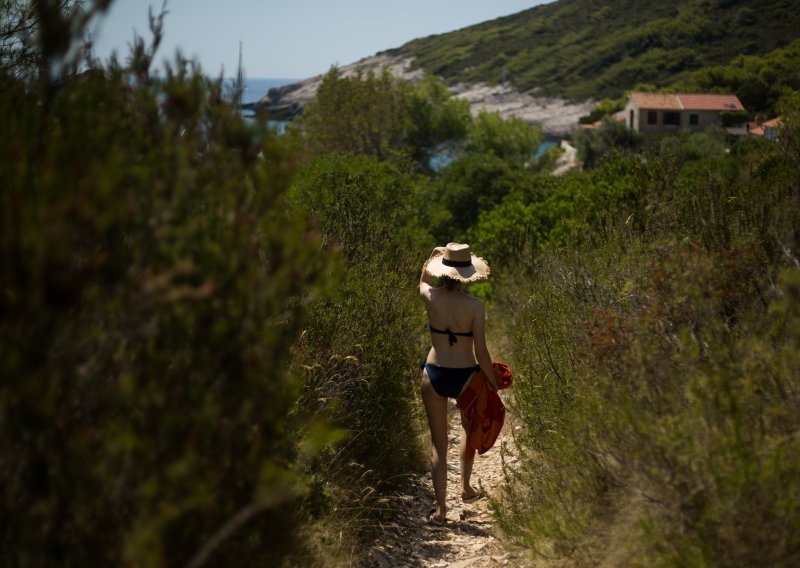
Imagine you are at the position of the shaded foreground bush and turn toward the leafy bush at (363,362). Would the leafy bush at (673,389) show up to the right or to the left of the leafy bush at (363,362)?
right

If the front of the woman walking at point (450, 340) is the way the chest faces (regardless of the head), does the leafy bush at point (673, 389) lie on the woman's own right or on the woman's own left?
on the woman's own right

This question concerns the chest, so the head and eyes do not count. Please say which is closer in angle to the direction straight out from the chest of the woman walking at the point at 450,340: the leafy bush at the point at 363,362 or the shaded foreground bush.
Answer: the leafy bush

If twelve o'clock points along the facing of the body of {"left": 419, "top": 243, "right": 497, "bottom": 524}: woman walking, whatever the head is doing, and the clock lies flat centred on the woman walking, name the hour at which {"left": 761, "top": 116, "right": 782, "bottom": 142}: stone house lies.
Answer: The stone house is roughly at 1 o'clock from the woman walking.

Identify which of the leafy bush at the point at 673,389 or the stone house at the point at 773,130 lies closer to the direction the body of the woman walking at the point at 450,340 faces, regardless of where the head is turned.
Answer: the stone house

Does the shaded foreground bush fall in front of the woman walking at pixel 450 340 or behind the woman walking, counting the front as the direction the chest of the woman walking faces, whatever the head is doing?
behind

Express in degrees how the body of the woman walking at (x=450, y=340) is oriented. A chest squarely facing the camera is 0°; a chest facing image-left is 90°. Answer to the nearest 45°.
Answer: approximately 180°

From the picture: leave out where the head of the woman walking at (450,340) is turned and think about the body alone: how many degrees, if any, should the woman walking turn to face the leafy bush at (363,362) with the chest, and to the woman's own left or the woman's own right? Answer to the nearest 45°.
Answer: approximately 45° to the woman's own left
